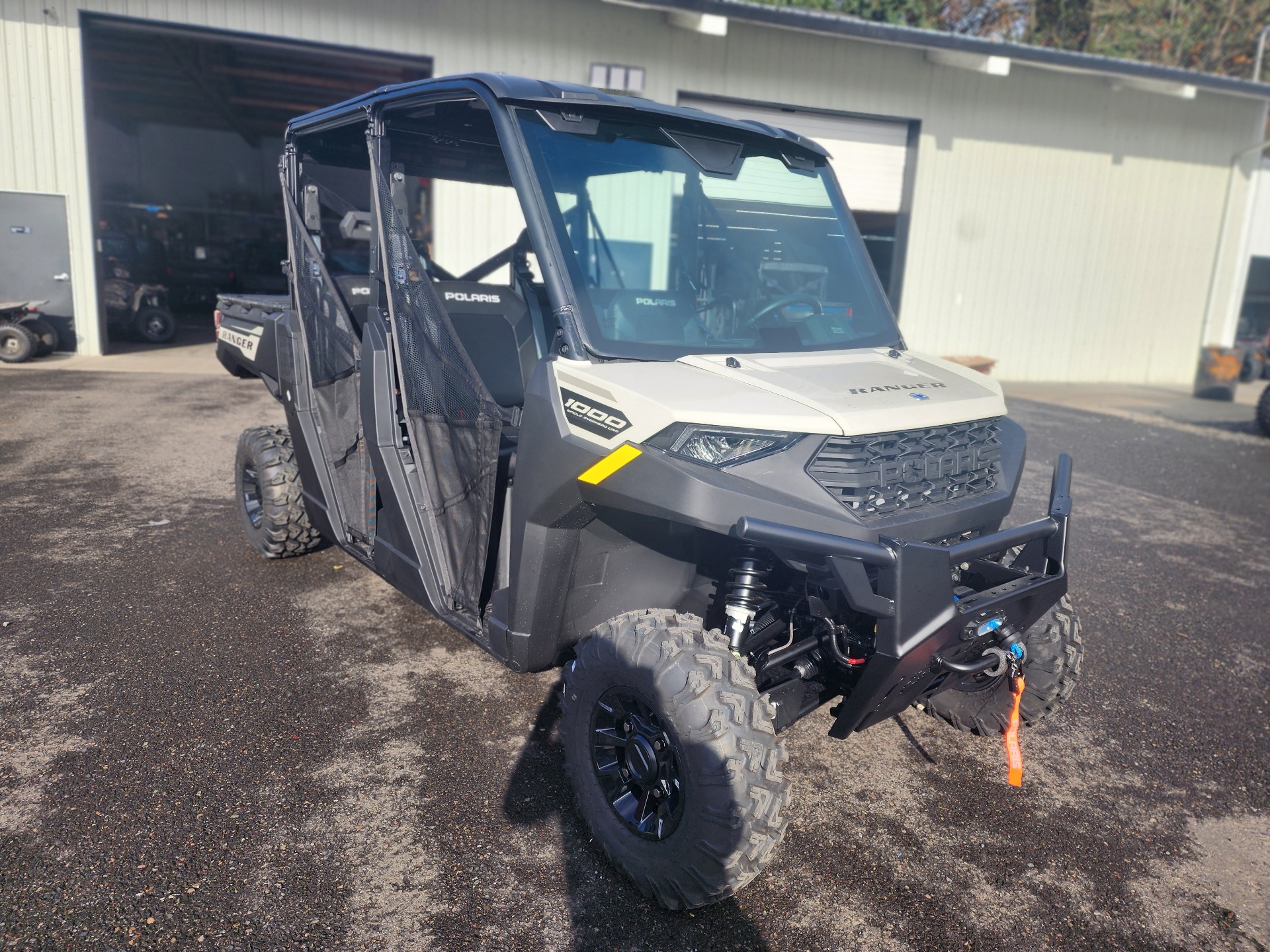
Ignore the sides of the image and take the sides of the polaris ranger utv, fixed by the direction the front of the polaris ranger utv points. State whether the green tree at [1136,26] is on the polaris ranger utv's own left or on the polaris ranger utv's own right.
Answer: on the polaris ranger utv's own left

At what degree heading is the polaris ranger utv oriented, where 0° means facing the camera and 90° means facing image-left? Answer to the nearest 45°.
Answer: approximately 315°

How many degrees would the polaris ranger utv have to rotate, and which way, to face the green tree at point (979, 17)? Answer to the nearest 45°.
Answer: approximately 135° to its left

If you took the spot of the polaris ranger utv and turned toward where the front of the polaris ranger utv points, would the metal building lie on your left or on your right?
on your left
